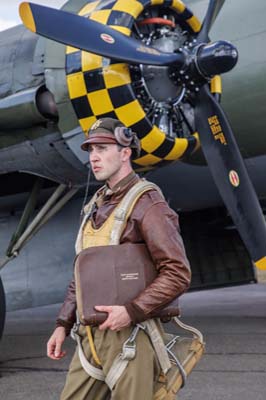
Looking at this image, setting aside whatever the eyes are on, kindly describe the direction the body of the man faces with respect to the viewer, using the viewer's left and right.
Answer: facing the viewer and to the left of the viewer
